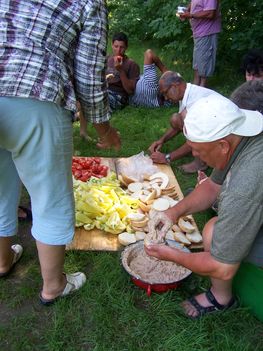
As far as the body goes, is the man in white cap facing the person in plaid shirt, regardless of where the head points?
yes

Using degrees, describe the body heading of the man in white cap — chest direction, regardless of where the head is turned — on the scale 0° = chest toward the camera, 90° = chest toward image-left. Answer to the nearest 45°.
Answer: approximately 90°

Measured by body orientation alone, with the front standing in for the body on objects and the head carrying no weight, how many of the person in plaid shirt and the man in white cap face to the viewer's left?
1

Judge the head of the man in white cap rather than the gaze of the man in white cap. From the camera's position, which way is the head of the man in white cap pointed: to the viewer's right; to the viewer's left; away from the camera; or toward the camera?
to the viewer's left

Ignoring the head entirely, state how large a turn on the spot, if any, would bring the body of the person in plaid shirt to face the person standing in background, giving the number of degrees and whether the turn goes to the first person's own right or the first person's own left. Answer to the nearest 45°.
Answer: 0° — they already face them

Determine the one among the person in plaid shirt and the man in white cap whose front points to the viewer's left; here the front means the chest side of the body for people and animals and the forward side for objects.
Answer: the man in white cap

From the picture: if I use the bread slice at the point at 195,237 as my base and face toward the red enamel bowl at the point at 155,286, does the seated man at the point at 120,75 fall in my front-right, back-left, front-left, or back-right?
back-right

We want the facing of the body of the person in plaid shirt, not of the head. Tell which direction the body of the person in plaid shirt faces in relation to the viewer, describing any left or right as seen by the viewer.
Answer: facing away from the viewer and to the right of the viewer
